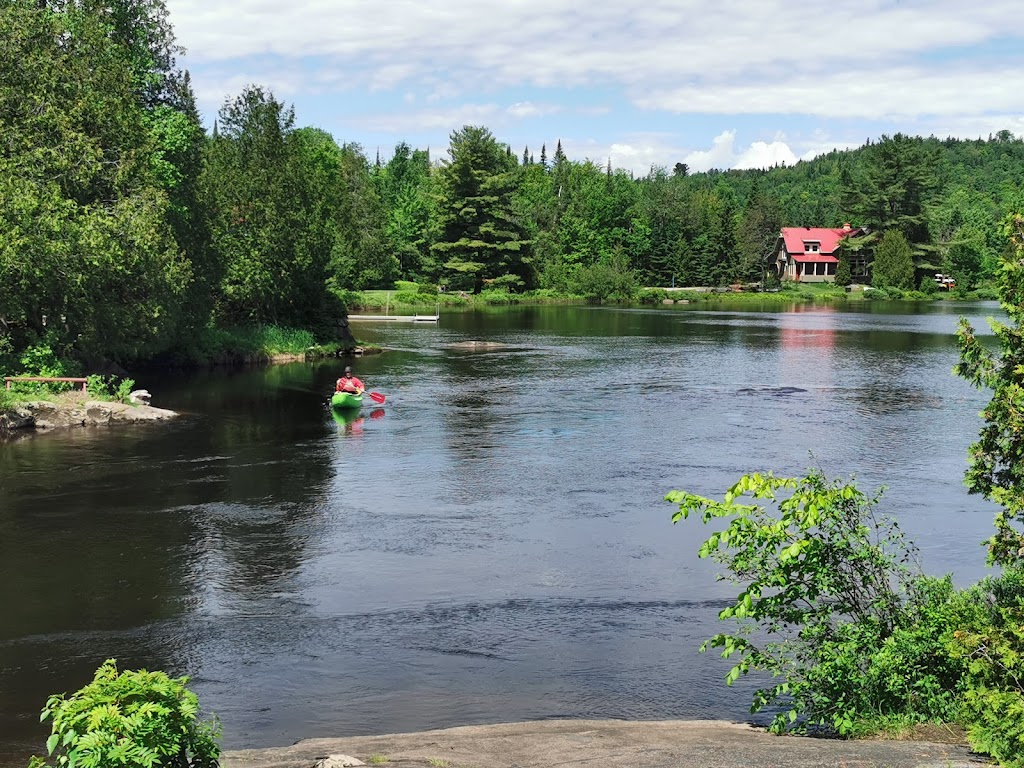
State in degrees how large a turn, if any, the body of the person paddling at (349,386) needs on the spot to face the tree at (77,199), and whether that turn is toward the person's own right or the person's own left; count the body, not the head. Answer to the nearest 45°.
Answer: approximately 90° to the person's own right

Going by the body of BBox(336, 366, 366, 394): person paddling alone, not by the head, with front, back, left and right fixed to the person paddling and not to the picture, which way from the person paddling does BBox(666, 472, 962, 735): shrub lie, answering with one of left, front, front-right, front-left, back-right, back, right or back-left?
front

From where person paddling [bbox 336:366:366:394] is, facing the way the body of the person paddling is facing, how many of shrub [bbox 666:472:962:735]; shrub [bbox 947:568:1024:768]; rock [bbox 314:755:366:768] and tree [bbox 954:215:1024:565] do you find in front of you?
4

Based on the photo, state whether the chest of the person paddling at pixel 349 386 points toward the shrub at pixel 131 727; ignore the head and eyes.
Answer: yes

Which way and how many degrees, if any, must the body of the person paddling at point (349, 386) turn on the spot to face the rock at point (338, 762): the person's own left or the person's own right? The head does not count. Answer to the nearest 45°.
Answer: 0° — they already face it

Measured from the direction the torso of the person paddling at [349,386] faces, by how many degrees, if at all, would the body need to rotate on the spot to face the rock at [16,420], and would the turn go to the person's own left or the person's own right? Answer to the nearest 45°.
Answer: approximately 45° to the person's own right

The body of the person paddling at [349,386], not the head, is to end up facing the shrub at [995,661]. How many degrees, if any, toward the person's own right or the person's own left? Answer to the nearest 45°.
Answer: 0° — they already face it

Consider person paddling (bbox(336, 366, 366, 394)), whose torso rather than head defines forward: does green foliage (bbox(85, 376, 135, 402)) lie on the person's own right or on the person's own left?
on the person's own right

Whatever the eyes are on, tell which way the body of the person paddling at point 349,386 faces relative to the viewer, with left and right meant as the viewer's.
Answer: facing the viewer

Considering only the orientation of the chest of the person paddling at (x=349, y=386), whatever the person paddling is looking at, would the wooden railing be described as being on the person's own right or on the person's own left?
on the person's own right
